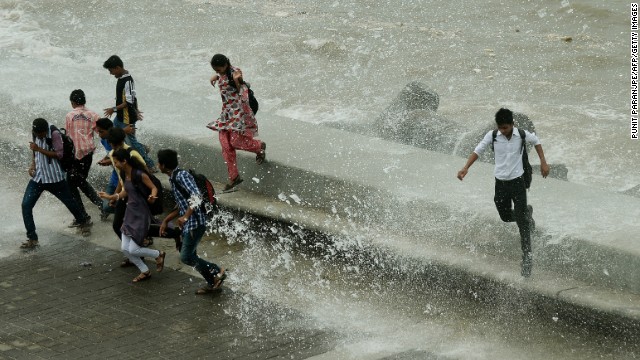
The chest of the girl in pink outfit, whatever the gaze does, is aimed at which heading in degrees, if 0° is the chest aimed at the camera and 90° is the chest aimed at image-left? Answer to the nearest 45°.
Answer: approximately 45°

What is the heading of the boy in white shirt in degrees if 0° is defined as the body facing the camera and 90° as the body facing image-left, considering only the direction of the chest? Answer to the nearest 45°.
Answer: approximately 0°

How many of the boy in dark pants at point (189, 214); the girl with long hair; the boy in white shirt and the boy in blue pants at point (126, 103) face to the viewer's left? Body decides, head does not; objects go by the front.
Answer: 3

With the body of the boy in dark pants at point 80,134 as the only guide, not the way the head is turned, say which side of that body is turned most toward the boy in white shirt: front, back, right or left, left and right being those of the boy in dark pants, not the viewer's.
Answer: back

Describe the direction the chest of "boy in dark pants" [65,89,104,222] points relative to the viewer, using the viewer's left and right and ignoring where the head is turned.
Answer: facing away from the viewer and to the left of the viewer

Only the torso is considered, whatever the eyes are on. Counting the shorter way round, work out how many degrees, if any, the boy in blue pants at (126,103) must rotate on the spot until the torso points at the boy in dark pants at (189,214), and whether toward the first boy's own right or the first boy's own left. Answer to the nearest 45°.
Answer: approximately 90° to the first boy's own left

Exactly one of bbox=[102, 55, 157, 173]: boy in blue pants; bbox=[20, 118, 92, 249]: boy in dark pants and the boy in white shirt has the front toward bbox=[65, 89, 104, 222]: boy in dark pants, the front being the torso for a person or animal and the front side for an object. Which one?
bbox=[102, 55, 157, 173]: boy in blue pants

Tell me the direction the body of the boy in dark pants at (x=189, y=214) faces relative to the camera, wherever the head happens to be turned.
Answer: to the viewer's left

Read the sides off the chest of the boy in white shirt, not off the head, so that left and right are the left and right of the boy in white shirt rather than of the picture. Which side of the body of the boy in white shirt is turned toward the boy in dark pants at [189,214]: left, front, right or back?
right

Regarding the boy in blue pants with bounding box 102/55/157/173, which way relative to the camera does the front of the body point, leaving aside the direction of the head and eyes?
to the viewer's left

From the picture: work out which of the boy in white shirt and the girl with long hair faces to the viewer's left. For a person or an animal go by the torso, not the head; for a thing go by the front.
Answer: the girl with long hair

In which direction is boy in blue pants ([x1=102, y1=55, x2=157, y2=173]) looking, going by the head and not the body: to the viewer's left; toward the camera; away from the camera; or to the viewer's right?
to the viewer's left

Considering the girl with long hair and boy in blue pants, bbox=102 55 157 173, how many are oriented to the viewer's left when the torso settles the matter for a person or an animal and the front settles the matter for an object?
2

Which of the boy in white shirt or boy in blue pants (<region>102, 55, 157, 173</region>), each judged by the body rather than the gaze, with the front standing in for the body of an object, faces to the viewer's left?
the boy in blue pants

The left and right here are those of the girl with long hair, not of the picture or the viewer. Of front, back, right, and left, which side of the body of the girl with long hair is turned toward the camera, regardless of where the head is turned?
left
